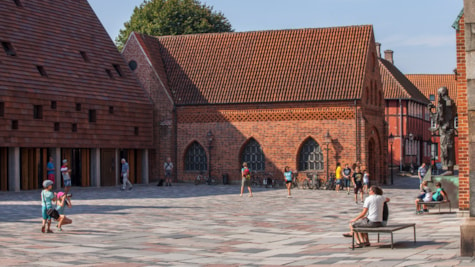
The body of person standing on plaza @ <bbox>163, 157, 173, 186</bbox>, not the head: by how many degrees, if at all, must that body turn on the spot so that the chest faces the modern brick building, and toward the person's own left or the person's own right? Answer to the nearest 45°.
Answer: approximately 45° to the person's own right

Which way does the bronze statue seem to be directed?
to the viewer's left

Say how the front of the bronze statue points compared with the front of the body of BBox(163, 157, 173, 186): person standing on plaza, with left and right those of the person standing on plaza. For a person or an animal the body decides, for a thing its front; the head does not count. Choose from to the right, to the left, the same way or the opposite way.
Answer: to the right

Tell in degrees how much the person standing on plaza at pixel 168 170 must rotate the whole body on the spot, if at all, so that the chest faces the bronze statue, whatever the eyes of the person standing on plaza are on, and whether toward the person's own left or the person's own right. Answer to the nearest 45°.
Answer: approximately 45° to the person's own left

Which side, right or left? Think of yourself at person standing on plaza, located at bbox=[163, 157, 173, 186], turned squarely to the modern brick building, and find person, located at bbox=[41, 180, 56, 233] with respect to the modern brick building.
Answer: left
